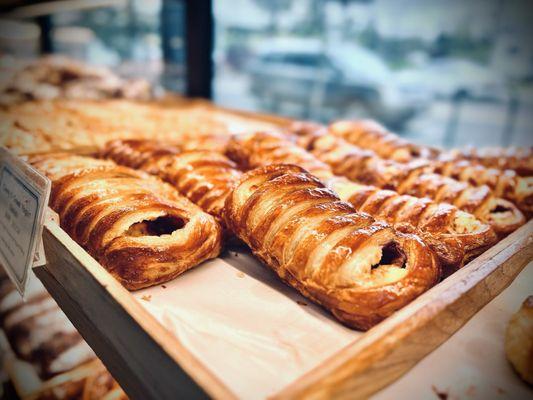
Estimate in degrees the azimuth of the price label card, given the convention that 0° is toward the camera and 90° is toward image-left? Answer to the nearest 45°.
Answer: approximately 45°

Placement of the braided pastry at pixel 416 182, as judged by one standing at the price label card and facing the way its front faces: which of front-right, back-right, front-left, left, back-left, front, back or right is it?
back-left

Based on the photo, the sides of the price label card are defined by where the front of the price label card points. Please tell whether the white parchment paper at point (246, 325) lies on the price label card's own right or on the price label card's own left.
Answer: on the price label card's own left

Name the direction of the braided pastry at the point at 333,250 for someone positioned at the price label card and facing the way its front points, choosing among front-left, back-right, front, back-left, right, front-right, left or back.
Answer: left

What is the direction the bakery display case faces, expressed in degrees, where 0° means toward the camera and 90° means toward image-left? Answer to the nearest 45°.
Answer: approximately 45°

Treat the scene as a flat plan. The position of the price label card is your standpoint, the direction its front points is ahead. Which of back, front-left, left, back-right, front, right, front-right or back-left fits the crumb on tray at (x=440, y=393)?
left

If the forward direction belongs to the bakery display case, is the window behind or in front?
behind

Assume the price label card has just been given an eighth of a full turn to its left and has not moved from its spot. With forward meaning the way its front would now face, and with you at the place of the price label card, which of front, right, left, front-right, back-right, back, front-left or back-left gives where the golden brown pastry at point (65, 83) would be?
back
